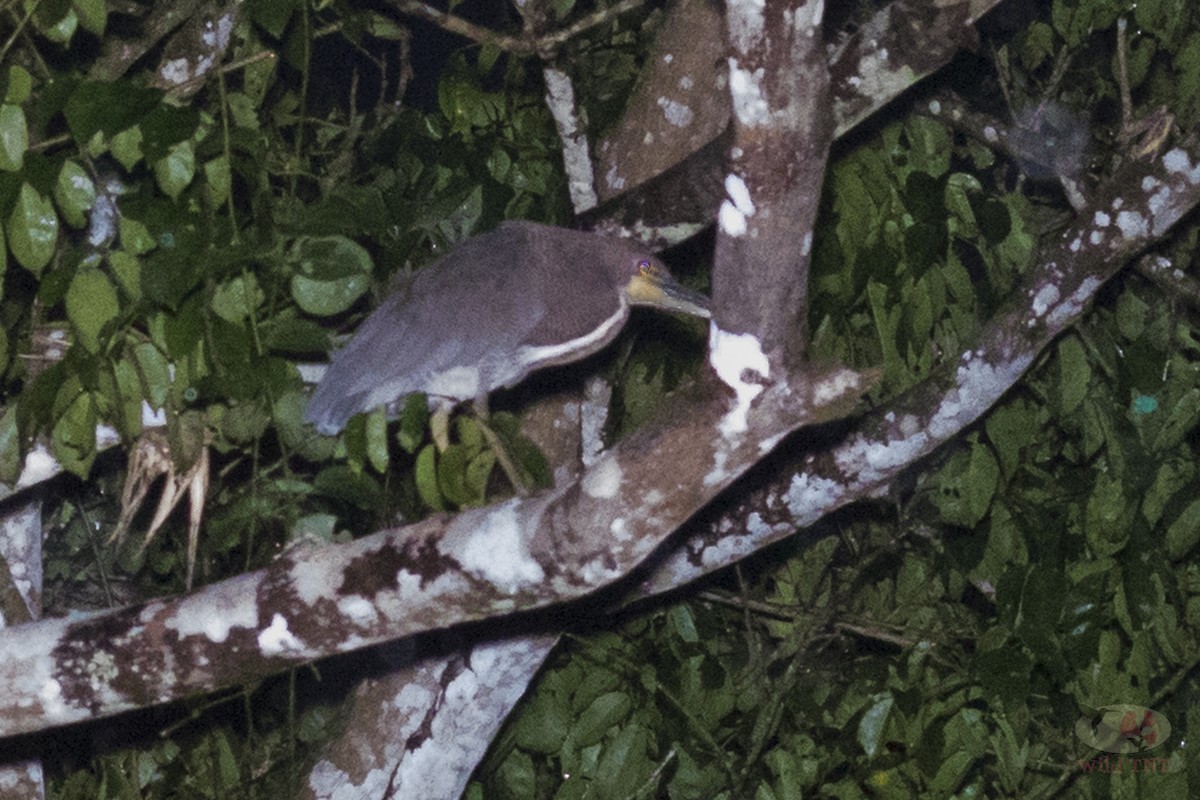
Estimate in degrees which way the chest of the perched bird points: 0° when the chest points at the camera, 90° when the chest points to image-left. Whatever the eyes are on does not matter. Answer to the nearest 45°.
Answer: approximately 270°

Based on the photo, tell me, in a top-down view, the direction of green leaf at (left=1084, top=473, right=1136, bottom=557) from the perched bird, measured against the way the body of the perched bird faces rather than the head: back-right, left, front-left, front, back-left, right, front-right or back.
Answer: front

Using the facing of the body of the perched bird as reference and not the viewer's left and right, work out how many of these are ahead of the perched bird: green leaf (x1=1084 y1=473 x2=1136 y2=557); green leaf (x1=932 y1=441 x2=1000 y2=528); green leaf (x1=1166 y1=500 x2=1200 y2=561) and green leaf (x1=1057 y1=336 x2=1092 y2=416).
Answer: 4

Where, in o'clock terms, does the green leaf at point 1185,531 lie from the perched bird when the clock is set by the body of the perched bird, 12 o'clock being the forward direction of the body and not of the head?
The green leaf is roughly at 12 o'clock from the perched bird.

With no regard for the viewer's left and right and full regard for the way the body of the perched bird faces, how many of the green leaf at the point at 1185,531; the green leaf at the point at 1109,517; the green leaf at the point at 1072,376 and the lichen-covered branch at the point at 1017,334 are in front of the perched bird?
4

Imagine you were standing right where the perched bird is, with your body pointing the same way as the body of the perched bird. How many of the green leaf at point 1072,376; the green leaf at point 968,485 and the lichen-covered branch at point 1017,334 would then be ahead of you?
3

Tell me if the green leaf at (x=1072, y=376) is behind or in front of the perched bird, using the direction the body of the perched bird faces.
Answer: in front
